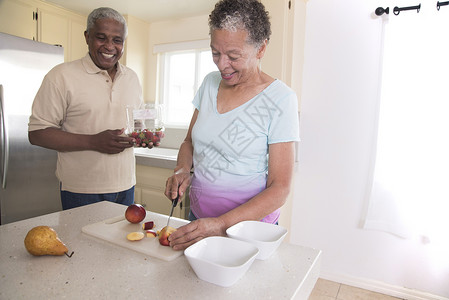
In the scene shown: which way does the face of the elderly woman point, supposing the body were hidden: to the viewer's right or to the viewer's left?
to the viewer's left

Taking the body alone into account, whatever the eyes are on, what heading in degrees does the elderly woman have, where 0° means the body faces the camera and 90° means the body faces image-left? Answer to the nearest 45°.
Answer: approximately 45°

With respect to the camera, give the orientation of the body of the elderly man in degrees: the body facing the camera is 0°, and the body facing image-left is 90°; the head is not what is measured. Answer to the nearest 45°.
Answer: approximately 315°

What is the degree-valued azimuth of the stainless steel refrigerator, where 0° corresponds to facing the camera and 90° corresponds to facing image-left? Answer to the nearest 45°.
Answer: approximately 315°

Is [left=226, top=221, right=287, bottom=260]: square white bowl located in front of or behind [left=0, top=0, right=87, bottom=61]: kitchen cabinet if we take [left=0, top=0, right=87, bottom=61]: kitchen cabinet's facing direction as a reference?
in front

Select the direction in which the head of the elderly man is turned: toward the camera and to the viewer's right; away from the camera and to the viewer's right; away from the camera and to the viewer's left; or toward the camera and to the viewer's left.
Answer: toward the camera and to the viewer's right

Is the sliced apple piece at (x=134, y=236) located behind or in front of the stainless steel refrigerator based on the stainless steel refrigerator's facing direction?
in front
